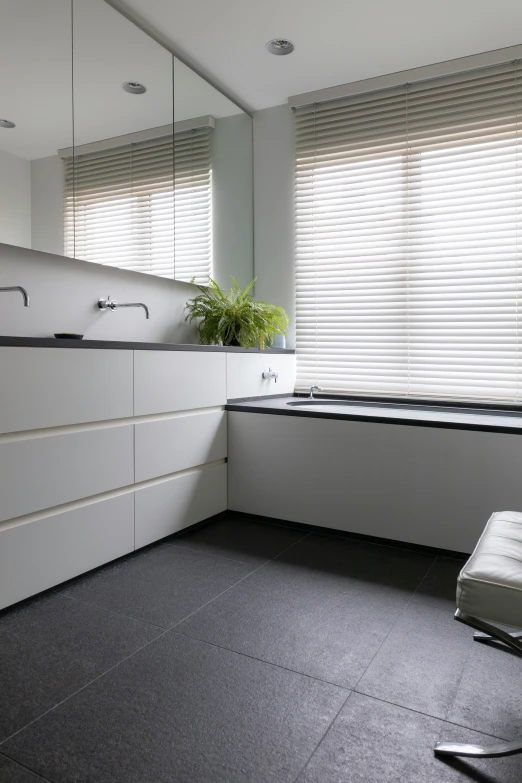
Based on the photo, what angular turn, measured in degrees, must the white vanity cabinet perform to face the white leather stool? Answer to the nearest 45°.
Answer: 0° — it already faces it

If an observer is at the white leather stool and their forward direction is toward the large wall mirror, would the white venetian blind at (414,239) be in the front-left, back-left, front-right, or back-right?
front-right

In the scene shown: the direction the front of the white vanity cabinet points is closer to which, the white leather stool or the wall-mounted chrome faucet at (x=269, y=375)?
the white leather stool

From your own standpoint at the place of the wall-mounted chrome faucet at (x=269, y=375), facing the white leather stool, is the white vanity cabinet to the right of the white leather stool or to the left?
right

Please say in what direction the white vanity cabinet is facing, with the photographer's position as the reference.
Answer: facing the viewer and to the right of the viewer

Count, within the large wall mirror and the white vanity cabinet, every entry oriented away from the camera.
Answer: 0

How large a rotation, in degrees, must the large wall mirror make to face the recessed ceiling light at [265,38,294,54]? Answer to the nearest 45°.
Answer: approximately 45° to its left

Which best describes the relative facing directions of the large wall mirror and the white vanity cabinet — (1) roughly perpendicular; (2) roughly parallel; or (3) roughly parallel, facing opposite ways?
roughly parallel

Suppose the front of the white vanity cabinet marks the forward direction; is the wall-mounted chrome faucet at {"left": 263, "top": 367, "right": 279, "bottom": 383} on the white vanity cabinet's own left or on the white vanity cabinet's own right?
on the white vanity cabinet's own left

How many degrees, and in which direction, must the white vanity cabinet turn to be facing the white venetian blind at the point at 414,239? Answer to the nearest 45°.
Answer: approximately 90° to its left
